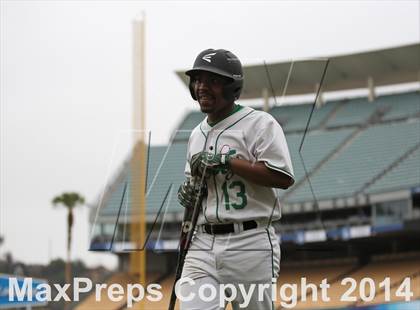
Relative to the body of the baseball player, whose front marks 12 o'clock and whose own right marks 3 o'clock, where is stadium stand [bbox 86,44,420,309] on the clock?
The stadium stand is roughly at 5 o'clock from the baseball player.

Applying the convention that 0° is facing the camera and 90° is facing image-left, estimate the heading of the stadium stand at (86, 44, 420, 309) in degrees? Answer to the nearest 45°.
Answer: approximately 45°

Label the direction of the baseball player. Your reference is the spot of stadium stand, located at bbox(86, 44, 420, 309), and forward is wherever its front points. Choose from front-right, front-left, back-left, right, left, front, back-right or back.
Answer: front-left

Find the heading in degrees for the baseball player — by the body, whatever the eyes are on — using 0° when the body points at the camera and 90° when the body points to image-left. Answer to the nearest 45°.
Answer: approximately 45°
